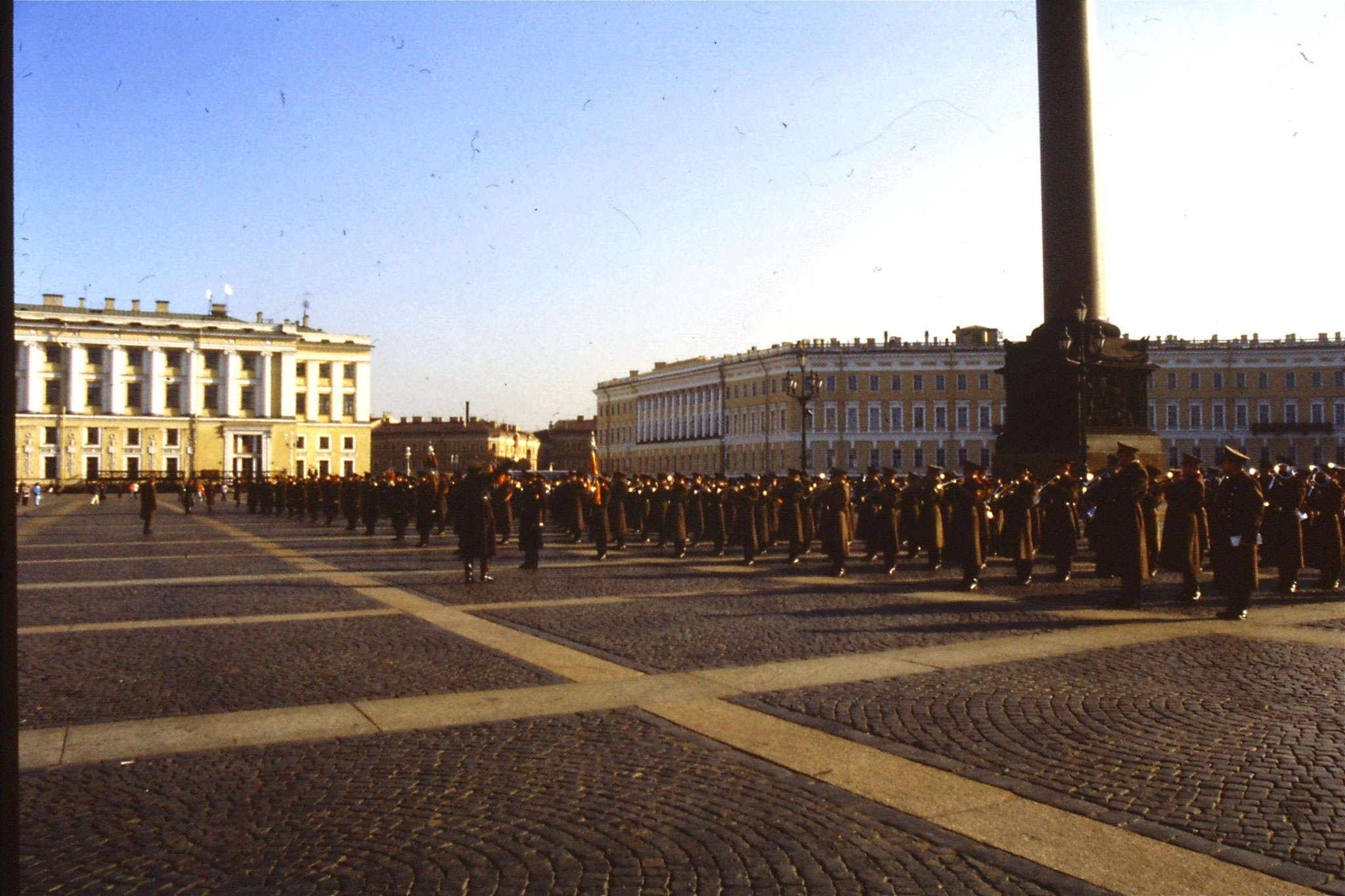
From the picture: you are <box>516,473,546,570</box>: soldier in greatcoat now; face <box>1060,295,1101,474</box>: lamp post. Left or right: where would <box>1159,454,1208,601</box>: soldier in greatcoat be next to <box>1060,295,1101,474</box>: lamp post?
right

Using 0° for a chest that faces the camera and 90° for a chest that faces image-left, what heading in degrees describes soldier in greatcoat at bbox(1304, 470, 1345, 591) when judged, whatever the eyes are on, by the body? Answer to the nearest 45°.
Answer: approximately 45°

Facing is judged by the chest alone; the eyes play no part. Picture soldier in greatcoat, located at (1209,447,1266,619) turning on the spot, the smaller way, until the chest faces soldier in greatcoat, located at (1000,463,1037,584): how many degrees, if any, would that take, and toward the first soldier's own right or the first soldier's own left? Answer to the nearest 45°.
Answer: approximately 90° to the first soldier's own right

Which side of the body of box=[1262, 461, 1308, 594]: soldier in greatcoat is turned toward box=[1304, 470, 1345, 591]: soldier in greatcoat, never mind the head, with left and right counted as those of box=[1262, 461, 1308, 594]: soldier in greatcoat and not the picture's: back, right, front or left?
back

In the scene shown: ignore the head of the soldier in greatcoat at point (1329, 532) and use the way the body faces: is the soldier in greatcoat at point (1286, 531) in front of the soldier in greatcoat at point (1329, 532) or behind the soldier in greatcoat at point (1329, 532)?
in front

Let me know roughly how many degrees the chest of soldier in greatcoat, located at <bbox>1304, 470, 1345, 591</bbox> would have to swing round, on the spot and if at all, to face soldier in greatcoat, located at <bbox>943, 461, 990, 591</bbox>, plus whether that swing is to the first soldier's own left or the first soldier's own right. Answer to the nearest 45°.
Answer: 0° — they already face them

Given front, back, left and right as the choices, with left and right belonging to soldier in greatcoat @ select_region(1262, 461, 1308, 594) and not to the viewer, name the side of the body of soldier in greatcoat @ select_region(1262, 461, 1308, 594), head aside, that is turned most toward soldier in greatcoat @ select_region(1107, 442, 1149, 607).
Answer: front

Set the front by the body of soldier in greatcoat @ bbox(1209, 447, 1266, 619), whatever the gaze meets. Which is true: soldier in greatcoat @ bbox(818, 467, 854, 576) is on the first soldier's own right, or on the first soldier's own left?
on the first soldier's own right

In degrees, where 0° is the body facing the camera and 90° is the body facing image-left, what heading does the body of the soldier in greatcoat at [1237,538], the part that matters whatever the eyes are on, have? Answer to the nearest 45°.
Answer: approximately 45°

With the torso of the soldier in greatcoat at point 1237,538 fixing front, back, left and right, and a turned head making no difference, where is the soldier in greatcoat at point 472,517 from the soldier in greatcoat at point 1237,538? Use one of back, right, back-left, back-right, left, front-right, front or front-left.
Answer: front-right

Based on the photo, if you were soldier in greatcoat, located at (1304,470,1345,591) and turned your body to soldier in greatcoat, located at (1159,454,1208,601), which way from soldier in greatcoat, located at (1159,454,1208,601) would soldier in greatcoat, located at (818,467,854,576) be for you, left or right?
right

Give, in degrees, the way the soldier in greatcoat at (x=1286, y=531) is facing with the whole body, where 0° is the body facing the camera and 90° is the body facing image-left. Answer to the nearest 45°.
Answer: approximately 45°

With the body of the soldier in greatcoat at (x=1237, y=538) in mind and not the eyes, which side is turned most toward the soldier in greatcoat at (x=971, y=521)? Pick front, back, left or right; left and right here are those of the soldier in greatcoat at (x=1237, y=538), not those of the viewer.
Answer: right

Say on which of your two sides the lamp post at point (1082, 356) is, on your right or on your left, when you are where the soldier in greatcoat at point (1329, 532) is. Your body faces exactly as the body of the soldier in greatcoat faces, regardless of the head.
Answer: on your right
